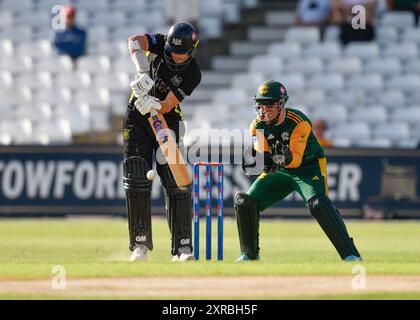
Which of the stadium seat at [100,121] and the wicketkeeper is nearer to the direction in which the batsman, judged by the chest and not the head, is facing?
the wicketkeeper

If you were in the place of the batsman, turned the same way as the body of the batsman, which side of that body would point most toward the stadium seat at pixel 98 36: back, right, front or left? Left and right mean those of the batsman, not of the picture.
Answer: back

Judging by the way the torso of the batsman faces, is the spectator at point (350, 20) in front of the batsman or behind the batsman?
behind

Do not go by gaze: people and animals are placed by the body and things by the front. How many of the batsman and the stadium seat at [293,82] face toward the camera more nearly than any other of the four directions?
2

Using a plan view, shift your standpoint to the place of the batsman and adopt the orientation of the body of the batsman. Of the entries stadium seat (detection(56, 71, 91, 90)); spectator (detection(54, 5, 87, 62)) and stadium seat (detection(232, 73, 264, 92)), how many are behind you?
3

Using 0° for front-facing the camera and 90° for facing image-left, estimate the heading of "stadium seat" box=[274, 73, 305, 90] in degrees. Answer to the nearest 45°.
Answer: approximately 0°

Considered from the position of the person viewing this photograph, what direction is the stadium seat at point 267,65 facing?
facing the viewer

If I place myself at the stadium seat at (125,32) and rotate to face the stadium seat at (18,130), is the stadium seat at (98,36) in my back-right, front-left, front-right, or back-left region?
front-right

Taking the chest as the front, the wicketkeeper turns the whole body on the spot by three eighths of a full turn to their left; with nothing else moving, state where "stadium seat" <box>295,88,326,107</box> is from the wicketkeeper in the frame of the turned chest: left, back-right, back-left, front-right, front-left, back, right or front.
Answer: left

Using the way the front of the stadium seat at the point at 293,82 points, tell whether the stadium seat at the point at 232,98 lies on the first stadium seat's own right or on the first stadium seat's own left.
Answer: on the first stadium seat's own right

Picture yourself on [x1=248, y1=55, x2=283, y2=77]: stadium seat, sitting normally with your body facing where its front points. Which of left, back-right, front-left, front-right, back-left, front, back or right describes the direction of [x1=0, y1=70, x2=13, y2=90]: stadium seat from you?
right

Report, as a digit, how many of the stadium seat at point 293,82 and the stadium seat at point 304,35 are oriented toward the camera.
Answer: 2

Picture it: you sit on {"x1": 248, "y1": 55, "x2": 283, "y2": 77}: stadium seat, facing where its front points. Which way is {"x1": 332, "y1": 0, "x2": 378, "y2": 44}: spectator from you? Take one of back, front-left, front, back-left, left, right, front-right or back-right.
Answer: left

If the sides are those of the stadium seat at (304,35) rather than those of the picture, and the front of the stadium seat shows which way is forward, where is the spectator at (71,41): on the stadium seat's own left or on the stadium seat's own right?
on the stadium seat's own right

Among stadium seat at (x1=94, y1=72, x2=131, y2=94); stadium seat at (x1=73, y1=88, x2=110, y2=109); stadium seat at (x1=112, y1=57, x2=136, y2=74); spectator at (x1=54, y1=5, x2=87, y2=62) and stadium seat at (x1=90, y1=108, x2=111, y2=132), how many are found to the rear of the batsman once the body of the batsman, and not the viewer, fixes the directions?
5
